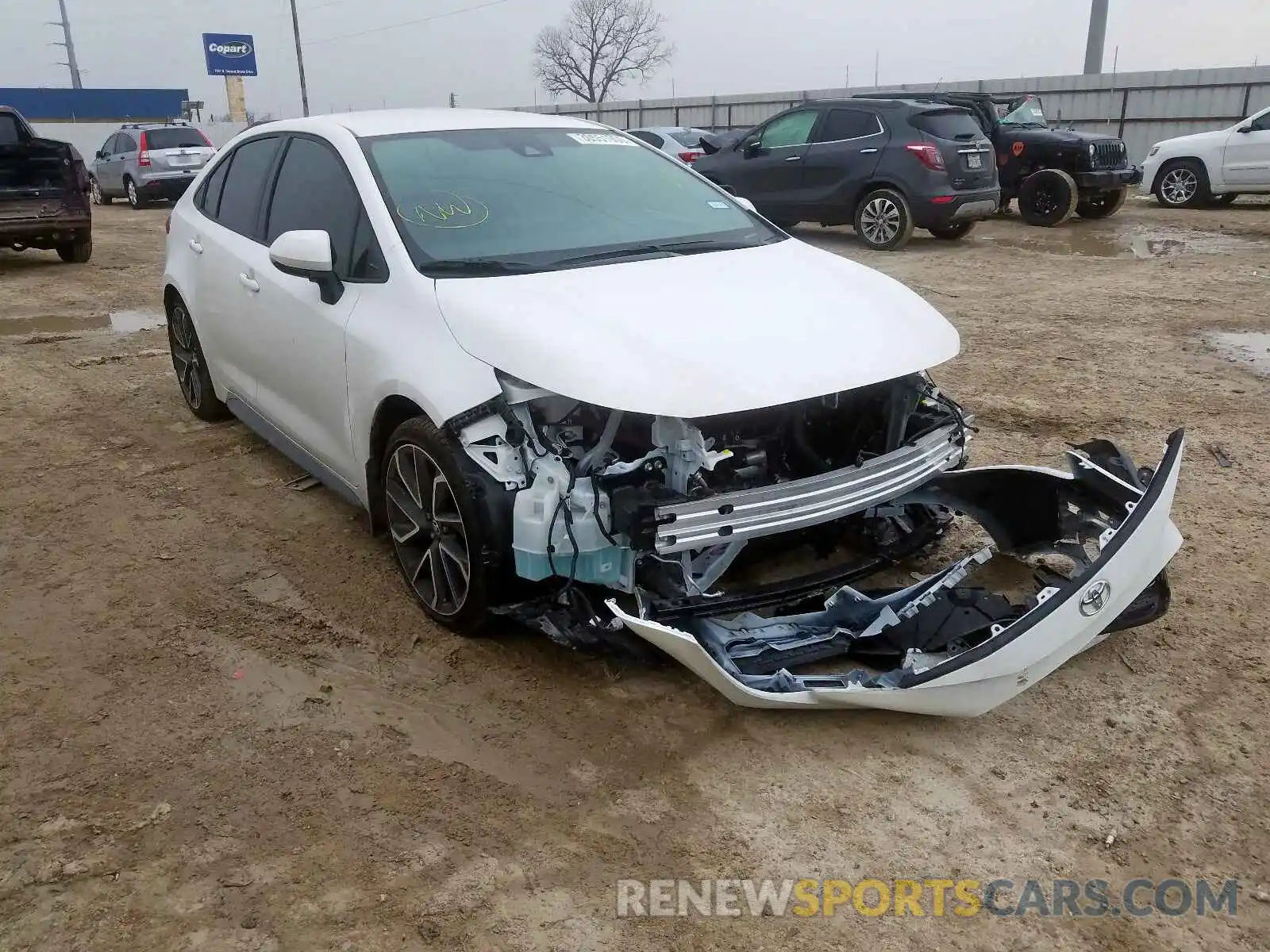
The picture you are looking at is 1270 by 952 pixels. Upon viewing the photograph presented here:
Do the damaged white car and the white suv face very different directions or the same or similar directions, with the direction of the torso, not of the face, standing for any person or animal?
very different directions

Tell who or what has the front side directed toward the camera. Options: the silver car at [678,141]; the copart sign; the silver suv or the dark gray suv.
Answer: the copart sign

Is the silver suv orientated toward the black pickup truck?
no

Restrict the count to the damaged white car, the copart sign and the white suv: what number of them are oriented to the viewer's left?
1

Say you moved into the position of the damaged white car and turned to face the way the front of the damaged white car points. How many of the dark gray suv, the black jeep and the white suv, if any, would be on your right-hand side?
0

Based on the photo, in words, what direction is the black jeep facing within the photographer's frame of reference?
facing the viewer and to the right of the viewer

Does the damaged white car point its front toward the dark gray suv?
no

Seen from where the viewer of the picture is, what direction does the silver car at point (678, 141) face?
facing away from the viewer and to the left of the viewer

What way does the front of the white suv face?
to the viewer's left

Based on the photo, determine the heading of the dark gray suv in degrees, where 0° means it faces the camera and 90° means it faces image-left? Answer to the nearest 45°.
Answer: approximately 135°

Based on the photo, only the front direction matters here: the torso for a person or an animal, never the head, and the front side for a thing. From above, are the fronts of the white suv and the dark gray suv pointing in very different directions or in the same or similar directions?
same or similar directions

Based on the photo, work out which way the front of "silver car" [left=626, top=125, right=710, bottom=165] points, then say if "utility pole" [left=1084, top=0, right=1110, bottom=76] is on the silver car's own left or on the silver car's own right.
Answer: on the silver car's own right

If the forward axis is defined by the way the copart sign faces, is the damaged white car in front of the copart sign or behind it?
in front

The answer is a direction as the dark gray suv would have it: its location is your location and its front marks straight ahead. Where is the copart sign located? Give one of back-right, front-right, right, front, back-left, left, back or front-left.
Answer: front

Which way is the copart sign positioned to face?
toward the camera

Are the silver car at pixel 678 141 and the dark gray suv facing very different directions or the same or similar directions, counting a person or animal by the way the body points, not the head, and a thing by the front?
same or similar directions
